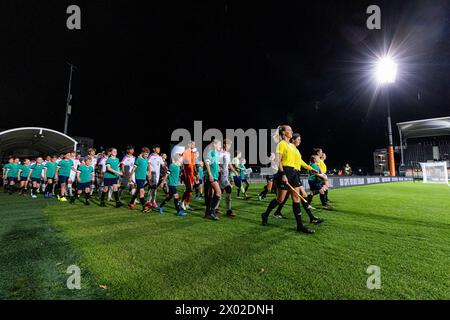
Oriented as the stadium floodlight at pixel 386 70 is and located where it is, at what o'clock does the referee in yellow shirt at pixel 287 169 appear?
The referee in yellow shirt is roughly at 12 o'clock from the stadium floodlight.

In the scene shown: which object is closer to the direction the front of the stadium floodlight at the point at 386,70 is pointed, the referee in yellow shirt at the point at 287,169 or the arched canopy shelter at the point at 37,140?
the referee in yellow shirt

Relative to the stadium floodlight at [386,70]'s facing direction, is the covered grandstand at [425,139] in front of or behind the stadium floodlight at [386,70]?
behind

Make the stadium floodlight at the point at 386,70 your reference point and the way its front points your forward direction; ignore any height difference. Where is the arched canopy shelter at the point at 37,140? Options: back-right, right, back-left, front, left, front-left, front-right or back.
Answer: front-right

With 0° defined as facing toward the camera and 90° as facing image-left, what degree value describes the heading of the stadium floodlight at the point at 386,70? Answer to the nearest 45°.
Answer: approximately 0°

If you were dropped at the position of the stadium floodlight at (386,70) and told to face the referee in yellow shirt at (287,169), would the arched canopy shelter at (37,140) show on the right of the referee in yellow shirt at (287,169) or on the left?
right
